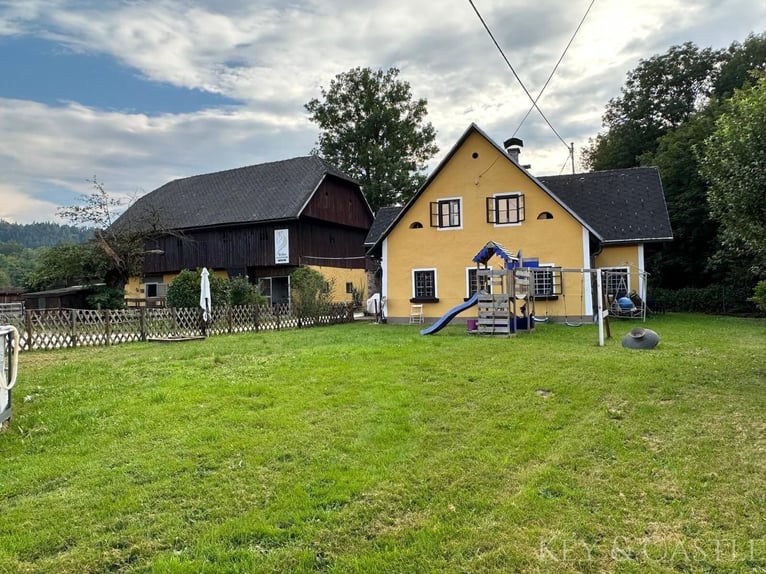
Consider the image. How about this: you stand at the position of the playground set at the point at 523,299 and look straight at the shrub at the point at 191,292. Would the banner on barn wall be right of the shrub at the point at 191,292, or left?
right

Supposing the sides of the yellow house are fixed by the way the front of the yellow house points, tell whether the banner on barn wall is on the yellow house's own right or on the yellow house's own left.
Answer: on the yellow house's own right

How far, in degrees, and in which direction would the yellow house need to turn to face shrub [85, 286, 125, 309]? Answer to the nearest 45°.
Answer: approximately 90° to its right

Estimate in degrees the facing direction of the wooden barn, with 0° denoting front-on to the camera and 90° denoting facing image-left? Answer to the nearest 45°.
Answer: approximately 45°

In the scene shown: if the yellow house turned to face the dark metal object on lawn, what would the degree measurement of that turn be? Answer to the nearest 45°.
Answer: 0° — it already faces it

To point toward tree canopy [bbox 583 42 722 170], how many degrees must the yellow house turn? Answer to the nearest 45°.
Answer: approximately 135° to its left

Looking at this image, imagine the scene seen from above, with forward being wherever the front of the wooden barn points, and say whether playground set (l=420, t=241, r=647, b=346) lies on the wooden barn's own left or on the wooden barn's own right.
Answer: on the wooden barn's own left

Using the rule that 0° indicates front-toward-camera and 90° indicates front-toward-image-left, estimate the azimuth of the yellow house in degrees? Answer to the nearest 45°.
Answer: approximately 0°
